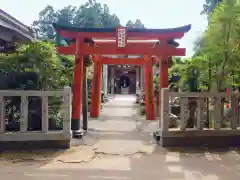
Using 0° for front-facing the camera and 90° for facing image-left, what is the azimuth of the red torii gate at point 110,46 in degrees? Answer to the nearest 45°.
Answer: approximately 0°

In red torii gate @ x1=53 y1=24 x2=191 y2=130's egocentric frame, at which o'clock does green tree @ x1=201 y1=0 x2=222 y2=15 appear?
The green tree is roughly at 7 o'clock from the red torii gate.

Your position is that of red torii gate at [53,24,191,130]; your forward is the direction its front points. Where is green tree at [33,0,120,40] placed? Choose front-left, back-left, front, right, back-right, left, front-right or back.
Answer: back

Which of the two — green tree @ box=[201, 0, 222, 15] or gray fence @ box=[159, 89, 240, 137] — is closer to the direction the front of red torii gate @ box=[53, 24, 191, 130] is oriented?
the gray fence

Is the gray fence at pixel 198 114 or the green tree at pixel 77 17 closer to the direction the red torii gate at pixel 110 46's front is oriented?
the gray fence

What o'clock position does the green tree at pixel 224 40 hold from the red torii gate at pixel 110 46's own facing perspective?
The green tree is roughly at 10 o'clock from the red torii gate.
